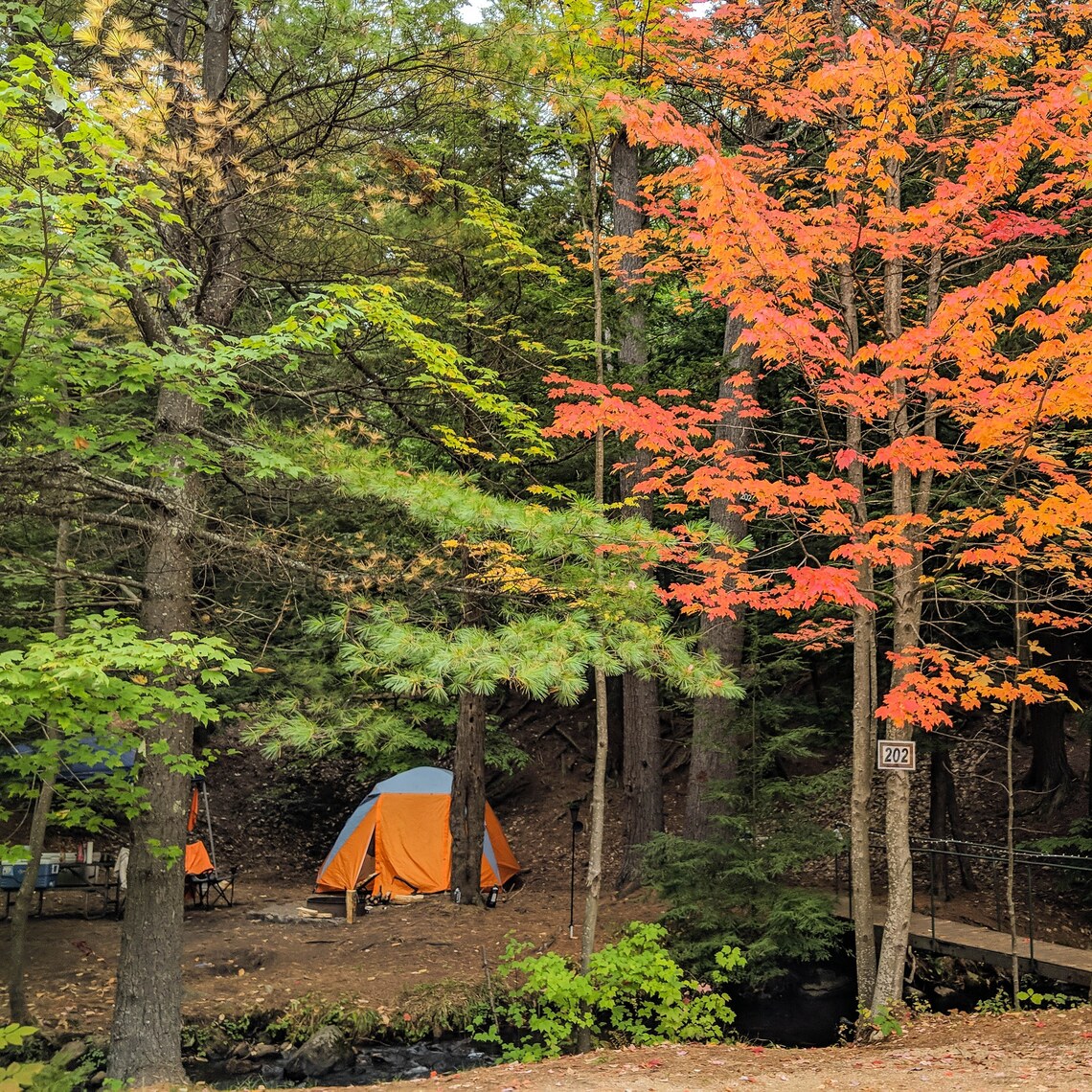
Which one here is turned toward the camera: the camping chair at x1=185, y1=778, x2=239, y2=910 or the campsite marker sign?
the campsite marker sign

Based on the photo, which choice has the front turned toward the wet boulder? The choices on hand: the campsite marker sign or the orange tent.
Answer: the orange tent

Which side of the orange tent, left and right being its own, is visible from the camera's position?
front

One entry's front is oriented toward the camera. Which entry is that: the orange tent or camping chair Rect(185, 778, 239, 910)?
the orange tent

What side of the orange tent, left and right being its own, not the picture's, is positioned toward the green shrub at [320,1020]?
front

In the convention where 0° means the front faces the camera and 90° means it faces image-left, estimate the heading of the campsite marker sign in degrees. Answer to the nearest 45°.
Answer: approximately 0°

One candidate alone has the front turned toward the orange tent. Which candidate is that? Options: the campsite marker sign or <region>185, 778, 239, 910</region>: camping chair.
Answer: the camping chair

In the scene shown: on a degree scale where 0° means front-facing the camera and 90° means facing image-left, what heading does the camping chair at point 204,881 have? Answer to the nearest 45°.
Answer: approximately 270°

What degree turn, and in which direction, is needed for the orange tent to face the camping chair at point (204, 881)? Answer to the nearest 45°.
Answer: approximately 90° to its right

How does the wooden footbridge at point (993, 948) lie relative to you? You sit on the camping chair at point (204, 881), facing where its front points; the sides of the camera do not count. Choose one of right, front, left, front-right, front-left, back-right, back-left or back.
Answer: front-right

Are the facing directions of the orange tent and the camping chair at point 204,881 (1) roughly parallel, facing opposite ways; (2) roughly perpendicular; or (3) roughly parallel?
roughly perpendicular

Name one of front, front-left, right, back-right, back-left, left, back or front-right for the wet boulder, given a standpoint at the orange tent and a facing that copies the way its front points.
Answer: front

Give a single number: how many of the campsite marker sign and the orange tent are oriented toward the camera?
2

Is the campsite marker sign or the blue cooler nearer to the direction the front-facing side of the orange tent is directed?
the campsite marker sign
